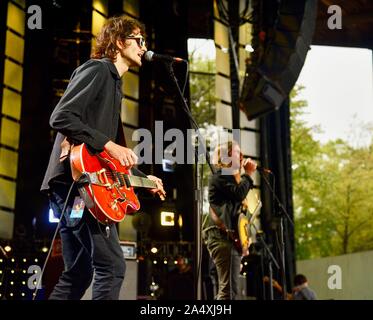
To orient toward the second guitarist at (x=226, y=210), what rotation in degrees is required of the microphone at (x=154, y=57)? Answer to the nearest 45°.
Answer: approximately 90° to its right

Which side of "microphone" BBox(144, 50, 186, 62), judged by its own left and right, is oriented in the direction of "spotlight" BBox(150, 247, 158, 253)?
right

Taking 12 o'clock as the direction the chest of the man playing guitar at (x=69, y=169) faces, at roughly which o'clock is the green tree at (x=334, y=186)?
The green tree is roughly at 10 o'clock from the man playing guitar.

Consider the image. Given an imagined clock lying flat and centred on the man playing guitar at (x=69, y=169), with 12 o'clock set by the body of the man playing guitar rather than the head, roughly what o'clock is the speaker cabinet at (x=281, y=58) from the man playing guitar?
The speaker cabinet is roughly at 10 o'clock from the man playing guitar.

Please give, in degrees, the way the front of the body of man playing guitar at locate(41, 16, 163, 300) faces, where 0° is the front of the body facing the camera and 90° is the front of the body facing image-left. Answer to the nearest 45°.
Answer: approximately 270°

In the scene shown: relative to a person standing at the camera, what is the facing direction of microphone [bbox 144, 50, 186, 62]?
facing to the left of the viewer

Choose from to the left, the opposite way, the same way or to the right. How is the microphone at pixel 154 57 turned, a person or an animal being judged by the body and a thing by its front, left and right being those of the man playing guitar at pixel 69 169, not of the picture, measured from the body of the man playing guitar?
the opposite way

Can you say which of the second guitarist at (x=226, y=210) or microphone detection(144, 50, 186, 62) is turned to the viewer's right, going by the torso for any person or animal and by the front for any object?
the second guitarist

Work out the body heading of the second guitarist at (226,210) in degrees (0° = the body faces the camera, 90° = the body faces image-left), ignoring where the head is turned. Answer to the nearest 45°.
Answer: approximately 270°
